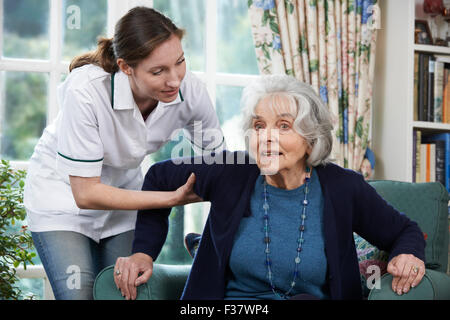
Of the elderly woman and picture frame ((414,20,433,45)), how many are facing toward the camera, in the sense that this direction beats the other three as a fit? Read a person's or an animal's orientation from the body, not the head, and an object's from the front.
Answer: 2

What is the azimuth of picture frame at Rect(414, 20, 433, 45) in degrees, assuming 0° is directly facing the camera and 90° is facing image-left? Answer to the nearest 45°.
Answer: approximately 0°

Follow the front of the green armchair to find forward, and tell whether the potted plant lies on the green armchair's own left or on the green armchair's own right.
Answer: on the green armchair's own right

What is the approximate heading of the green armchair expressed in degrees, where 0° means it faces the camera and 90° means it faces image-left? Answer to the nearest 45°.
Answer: approximately 45°

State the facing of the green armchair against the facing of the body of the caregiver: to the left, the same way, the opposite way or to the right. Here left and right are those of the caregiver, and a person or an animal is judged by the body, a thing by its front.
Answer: to the right

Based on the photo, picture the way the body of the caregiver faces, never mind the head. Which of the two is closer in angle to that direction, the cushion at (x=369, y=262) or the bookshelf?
the cushion

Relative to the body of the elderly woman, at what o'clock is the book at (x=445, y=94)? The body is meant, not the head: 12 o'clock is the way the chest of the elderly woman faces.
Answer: The book is roughly at 7 o'clock from the elderly woman.

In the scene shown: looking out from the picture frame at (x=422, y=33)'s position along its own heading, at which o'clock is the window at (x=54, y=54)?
The window is roughly at 2 o'clock from the picture frame.
